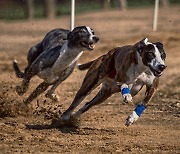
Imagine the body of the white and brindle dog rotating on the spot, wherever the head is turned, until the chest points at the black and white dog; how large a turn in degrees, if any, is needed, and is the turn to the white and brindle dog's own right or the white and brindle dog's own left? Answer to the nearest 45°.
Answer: approximately 180°

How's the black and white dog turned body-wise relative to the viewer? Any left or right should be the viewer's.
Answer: facing the viewer and to the right of the viewer

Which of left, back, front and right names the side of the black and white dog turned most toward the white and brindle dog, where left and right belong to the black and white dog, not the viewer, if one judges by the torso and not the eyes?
front

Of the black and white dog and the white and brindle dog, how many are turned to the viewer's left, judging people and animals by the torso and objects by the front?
0

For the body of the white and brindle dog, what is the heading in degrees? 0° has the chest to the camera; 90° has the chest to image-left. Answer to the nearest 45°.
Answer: approximately 315°
